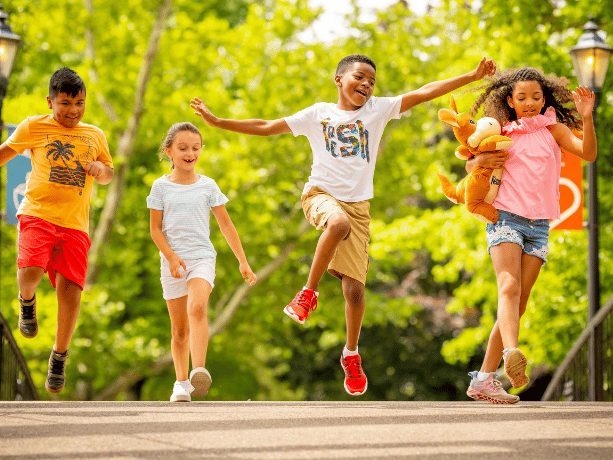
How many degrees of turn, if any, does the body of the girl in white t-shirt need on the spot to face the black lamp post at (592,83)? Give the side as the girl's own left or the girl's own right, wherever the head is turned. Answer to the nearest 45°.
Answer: approximately 135° to the girl's own left

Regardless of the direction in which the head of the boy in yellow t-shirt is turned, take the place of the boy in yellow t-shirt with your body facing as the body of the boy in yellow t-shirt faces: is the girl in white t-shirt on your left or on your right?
on your left

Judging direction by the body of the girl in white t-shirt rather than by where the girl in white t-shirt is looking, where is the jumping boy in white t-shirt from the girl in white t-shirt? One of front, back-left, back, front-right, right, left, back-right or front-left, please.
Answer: left

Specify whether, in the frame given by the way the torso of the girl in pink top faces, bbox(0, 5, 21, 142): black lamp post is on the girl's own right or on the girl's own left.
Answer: on the girl's own right

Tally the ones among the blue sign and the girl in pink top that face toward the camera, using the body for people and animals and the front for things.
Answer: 2

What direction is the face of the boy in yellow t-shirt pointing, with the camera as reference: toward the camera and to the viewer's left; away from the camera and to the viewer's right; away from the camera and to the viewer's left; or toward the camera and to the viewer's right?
toward the camera and to the viewer's right

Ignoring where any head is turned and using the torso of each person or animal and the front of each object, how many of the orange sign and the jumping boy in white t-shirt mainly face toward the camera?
2

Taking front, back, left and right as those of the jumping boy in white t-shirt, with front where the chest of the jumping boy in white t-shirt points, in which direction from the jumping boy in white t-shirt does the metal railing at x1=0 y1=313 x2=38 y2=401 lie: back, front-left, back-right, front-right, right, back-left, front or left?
back-right
